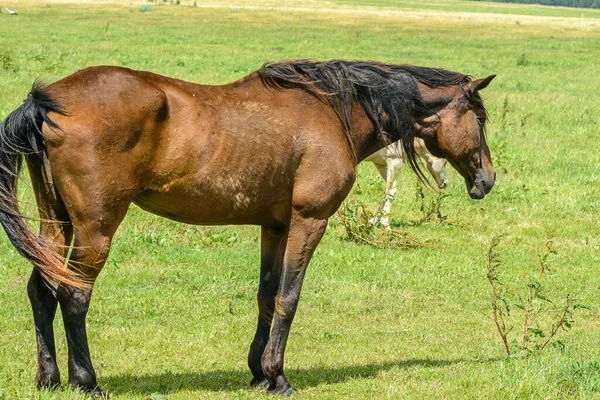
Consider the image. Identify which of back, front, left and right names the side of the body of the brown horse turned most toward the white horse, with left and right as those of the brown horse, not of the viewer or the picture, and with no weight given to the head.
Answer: left

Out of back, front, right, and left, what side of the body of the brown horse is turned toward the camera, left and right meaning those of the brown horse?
right
